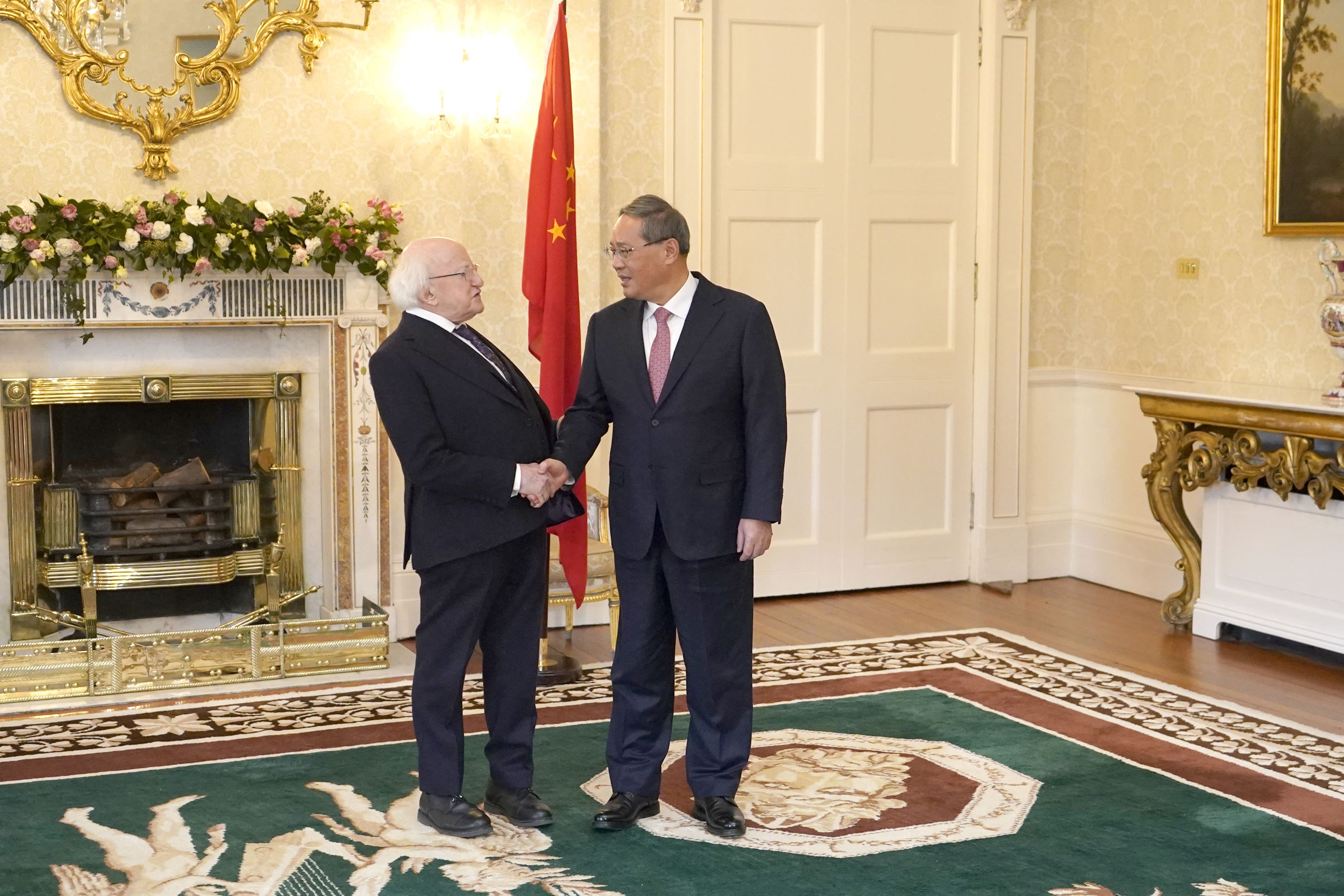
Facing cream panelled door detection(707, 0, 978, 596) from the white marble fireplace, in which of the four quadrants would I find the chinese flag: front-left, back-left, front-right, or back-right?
front-right

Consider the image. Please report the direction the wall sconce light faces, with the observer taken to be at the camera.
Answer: facing the viewer

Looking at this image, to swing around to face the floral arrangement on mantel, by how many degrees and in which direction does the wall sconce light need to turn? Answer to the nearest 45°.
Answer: approximately 45° to its right

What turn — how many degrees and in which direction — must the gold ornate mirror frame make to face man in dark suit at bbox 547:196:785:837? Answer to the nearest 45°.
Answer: approximately 45° to its left

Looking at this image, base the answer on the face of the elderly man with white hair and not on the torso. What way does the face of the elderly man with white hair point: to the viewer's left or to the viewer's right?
to the viewer's right

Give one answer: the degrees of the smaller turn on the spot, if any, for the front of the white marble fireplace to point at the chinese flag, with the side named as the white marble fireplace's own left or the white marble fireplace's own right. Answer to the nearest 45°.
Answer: approximately 45° to the white marble fireplace's own left

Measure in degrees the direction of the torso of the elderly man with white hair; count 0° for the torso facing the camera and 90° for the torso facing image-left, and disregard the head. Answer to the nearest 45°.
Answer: approximately 315°

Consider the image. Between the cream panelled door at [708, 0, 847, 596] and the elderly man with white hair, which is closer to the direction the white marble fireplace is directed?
the elderly man with white hair

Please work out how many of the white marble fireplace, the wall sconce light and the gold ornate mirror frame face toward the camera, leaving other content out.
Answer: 3

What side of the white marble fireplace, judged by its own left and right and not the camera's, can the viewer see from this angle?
front

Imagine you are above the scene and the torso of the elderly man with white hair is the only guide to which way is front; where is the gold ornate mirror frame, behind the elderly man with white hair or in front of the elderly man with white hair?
behind
